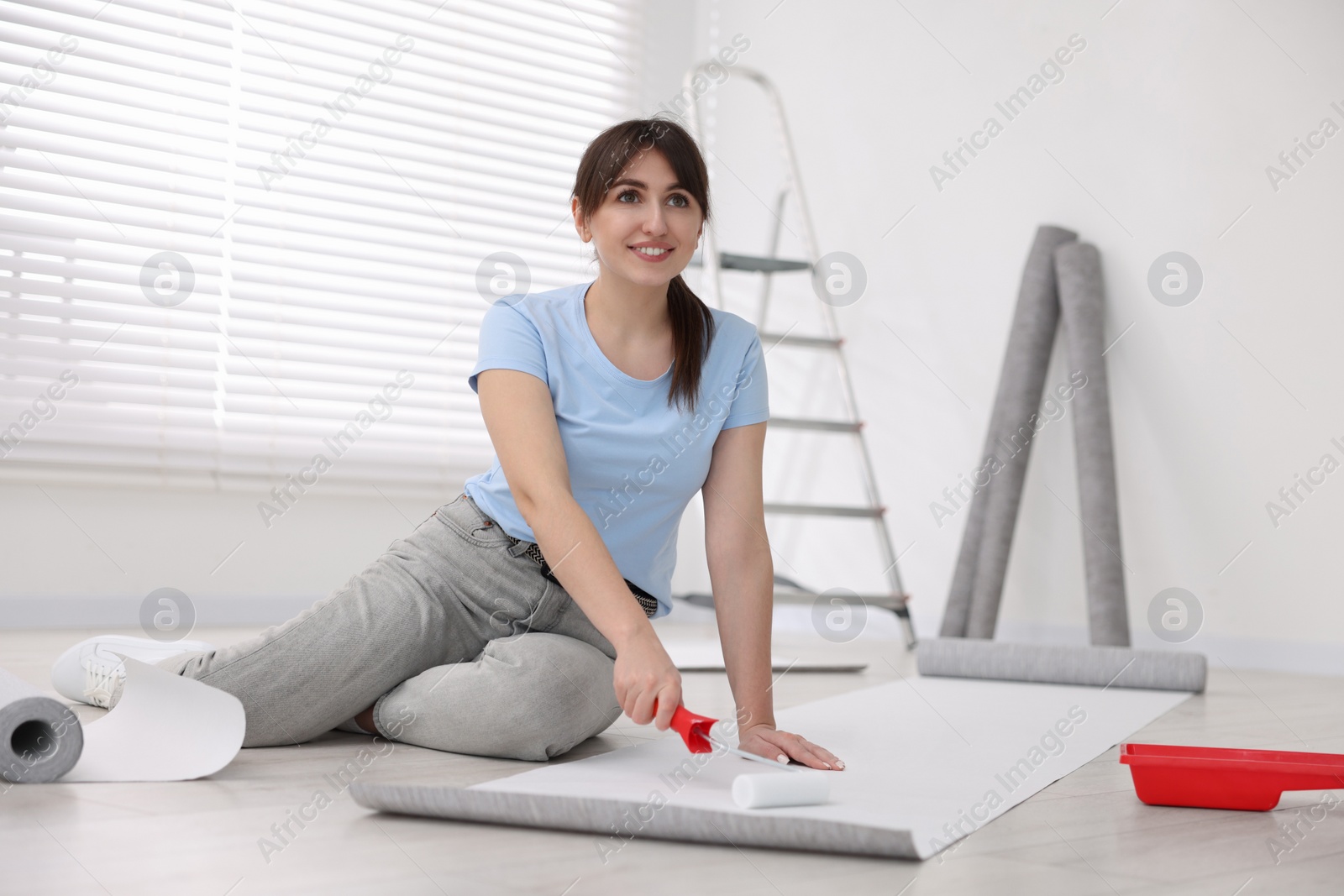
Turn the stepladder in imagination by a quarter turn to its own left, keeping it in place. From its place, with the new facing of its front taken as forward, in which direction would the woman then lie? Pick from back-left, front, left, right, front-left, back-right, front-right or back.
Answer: back-right

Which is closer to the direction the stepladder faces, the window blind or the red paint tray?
the red paint tray

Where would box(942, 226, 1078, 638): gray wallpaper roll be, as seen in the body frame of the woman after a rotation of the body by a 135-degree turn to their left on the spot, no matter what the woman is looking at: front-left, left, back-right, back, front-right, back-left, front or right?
front

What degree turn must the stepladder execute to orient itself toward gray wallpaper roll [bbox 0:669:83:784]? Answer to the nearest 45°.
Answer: approximately 45° to its right

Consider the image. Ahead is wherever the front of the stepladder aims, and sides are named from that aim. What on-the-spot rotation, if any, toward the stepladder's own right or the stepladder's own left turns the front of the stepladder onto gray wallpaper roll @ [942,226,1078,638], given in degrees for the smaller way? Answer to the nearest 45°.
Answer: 0° — it already faces it

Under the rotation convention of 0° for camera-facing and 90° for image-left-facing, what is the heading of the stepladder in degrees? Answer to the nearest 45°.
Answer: approximately 315°

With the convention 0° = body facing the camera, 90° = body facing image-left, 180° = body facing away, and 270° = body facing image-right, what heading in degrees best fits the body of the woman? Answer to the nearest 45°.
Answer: approximately 0°

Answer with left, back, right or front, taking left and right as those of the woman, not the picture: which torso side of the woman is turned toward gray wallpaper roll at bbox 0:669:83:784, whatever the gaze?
right

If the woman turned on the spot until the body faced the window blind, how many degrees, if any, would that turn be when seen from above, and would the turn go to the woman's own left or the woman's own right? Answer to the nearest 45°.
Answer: approximately 180°

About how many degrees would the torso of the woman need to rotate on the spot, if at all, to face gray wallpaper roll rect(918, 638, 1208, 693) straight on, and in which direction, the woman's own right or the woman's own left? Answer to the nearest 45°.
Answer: approximately 135° to the woman's own left
